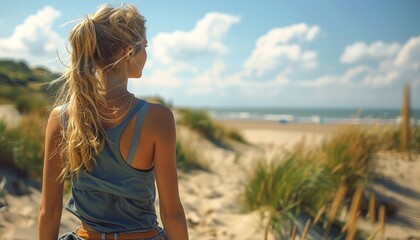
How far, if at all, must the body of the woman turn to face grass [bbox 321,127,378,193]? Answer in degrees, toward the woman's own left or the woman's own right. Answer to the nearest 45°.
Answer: approximately 45° to the woman's own right

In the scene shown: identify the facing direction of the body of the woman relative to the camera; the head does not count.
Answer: away from the camera

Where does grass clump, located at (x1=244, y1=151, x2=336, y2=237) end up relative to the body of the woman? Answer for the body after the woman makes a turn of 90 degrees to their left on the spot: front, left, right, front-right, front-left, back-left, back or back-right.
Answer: back-right

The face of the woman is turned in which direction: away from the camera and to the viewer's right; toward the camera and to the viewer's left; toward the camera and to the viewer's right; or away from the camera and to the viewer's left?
away from the camera and to the viewer's right
